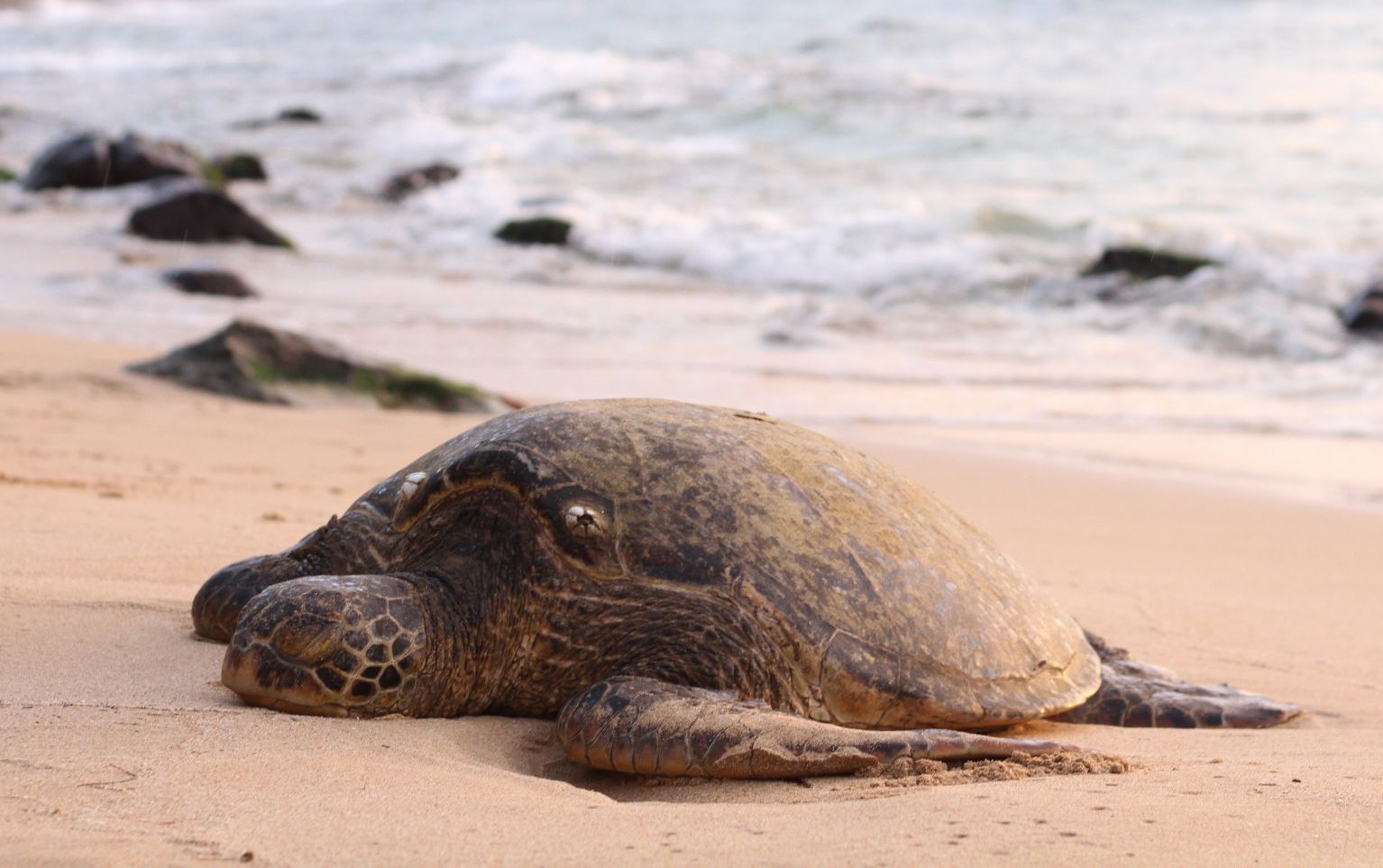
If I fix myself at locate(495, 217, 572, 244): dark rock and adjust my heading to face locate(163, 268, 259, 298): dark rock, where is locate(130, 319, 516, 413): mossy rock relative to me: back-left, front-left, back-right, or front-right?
front-left

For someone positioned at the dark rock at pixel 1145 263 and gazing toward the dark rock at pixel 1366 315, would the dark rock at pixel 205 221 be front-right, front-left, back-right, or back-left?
back-right

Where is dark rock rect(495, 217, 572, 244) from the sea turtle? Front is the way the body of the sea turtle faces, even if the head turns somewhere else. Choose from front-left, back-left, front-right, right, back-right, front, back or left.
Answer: back-right

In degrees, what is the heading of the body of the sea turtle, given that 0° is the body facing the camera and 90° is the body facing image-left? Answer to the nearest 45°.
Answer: approximately 45°

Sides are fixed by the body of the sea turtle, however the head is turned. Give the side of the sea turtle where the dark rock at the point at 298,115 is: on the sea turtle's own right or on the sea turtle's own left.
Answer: on the sea turtle's own right

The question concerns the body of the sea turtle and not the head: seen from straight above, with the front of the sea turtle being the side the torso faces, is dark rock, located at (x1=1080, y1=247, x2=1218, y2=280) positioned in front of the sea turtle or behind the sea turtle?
behind

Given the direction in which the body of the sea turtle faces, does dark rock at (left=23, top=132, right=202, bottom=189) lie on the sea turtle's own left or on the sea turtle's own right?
on the sea turtle's own right
